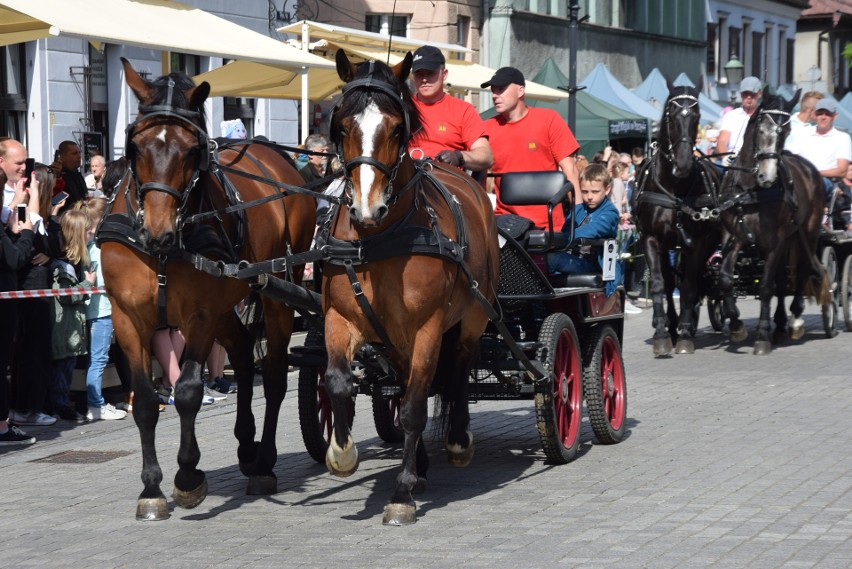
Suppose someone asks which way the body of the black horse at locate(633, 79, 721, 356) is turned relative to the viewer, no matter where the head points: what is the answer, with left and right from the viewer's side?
facing the viewer

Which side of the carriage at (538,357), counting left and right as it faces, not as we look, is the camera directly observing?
front

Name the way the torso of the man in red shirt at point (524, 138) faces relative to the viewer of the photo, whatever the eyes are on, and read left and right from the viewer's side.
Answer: facing the viewer and to the left of the viewer

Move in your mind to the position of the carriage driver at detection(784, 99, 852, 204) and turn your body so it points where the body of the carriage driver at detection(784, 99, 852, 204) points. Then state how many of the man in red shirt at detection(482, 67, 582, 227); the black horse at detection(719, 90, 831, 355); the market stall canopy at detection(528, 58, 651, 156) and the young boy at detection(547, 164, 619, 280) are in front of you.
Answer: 3

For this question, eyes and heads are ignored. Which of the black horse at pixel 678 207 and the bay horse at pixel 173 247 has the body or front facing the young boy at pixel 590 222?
the black horse

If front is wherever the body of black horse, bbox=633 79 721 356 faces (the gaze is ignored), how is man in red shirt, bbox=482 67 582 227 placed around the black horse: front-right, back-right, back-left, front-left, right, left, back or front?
front

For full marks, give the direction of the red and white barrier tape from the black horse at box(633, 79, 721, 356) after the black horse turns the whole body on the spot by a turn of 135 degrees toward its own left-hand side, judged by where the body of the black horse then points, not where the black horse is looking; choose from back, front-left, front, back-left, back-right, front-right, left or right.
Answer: back

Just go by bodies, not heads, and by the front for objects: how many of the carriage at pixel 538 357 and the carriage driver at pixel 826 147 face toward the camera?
2

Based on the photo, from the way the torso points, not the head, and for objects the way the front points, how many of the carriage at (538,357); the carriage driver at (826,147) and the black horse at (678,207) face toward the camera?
3

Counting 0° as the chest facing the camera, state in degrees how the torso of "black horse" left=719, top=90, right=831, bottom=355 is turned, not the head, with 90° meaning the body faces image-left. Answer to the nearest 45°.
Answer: approximately 45°
